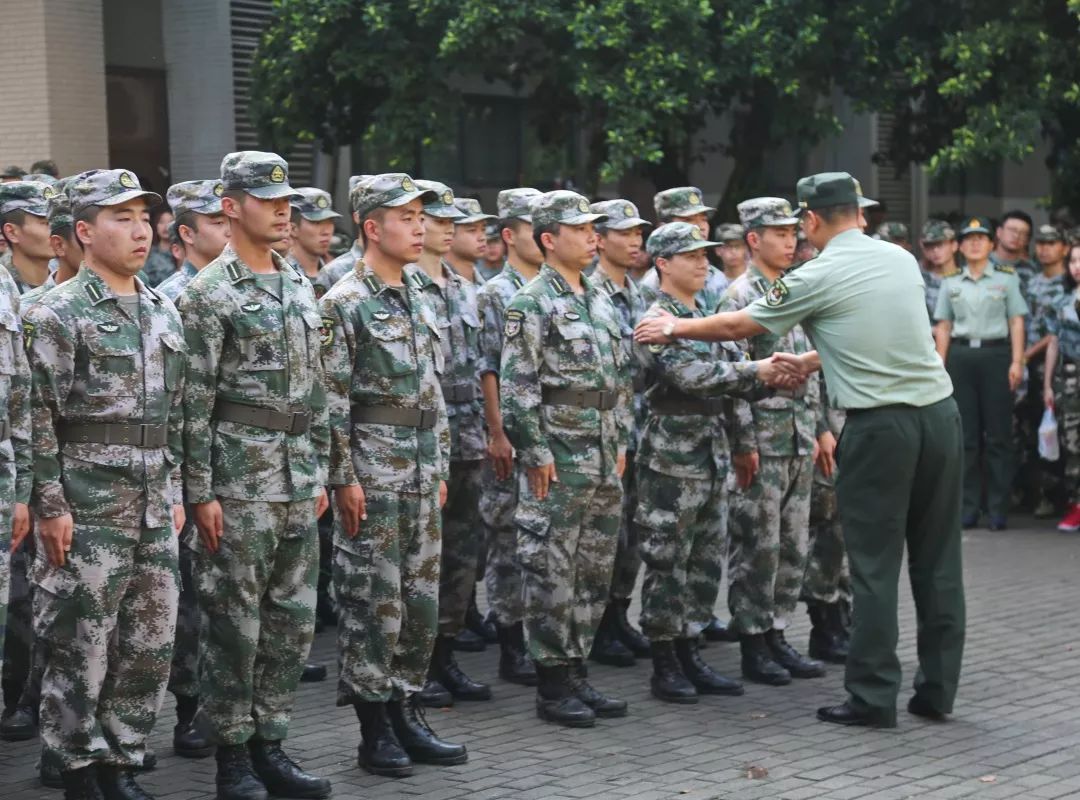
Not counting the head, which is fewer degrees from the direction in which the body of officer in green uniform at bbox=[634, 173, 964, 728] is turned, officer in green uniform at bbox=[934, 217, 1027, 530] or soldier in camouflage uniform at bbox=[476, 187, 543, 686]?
the soldier in camouflage uniform

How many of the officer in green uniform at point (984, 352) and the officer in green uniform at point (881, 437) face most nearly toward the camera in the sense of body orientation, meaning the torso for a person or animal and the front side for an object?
1

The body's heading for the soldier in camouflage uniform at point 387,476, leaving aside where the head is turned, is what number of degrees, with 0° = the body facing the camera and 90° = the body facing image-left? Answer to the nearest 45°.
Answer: approximately 315°

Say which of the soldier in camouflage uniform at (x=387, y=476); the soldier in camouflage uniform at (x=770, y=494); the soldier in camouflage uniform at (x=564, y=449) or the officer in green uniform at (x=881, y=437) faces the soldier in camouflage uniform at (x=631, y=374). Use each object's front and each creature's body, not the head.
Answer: the officer in green uniform

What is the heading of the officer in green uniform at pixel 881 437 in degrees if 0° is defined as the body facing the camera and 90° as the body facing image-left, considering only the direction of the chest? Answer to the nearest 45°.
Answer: approximately 135°

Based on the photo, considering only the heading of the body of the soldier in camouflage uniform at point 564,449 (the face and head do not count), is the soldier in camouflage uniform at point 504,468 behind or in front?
behind
